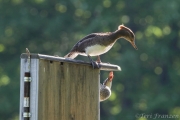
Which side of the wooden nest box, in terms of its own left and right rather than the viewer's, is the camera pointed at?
right

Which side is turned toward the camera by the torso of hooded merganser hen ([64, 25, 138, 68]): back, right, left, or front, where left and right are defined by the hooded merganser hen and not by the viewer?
right
